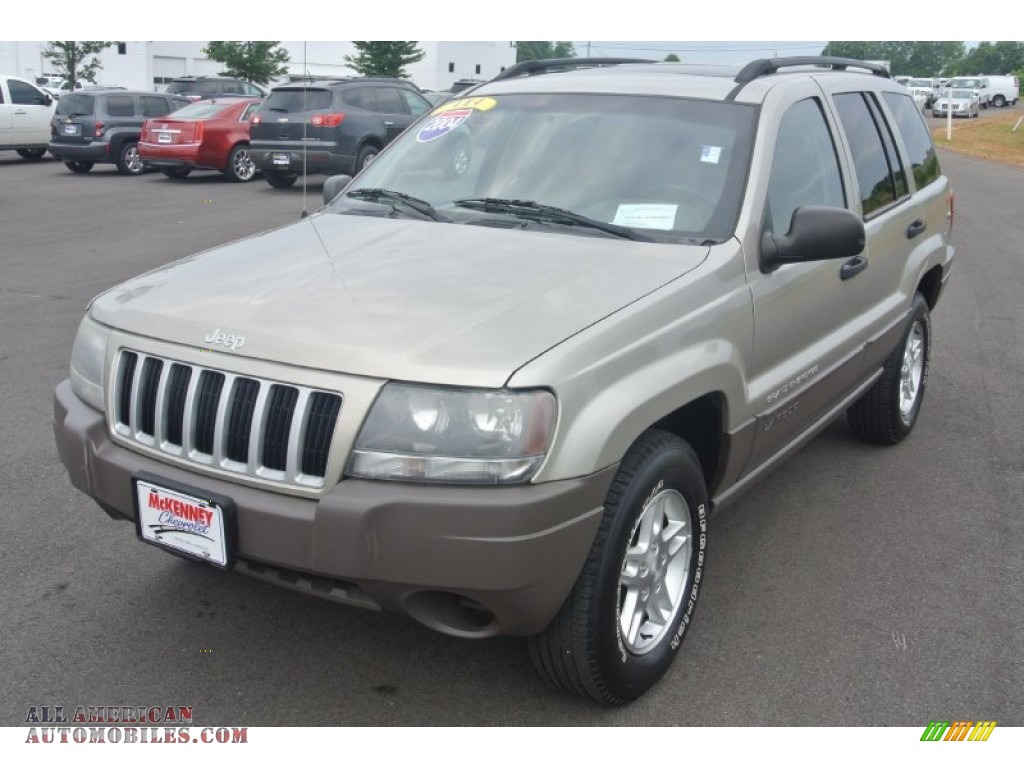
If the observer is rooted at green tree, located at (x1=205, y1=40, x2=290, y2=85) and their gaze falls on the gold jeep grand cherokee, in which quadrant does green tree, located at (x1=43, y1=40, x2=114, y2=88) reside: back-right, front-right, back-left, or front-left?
back-right

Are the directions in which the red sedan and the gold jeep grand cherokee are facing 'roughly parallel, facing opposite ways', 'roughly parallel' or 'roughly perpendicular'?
roughly parallel, facing opposite ways

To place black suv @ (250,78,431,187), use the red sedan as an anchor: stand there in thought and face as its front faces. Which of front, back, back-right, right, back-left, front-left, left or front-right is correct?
right

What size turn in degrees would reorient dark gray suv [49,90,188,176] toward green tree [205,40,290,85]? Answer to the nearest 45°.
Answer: approximately 45° to its left

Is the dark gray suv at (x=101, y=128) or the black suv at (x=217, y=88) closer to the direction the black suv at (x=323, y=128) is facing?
the black suv

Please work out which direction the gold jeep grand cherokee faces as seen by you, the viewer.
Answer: facing the viewer and to the left of the viewer

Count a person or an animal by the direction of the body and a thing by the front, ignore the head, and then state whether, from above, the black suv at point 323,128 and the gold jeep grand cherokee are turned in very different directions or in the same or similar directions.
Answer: very different directions

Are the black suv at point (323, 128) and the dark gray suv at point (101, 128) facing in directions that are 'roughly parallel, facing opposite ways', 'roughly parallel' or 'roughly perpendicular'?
roughly parallel

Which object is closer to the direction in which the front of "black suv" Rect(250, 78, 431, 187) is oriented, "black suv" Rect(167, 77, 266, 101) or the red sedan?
the black suv

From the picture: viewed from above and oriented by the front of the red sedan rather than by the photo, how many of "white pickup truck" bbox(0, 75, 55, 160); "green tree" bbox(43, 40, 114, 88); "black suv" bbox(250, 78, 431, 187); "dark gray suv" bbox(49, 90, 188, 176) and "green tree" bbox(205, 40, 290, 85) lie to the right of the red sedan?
1

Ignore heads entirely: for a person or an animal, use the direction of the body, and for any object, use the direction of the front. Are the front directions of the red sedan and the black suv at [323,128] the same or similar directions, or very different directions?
same or similar directions

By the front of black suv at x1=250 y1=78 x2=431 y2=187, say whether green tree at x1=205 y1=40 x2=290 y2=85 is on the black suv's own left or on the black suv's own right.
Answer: on the black suv's own left

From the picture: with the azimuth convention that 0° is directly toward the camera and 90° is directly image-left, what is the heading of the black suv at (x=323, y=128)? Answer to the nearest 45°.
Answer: approximately 225°

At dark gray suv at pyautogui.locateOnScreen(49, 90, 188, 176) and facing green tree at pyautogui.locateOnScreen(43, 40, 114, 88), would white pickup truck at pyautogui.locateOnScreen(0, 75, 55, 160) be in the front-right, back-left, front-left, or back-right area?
front-left

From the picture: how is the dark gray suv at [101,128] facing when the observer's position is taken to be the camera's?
facing away from the viewer and to the right of the viewer

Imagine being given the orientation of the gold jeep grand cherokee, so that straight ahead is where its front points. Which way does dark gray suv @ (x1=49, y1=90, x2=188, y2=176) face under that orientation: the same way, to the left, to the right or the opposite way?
the opposite way

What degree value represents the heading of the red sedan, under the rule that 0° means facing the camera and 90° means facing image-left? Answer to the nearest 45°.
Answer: approximately 225°

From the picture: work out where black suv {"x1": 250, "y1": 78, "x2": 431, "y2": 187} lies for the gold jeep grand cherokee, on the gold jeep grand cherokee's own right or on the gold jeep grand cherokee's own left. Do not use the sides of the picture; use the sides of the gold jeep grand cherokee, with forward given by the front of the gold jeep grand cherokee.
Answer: on the gold jeep grand cherokee's own right
